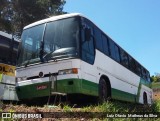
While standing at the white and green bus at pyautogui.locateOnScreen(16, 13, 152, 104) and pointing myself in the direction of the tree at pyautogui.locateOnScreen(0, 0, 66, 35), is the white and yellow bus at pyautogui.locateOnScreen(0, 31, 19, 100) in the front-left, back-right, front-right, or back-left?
front-left

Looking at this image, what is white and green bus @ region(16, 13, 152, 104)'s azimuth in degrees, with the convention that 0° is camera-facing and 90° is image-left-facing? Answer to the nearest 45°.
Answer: approximately 45°

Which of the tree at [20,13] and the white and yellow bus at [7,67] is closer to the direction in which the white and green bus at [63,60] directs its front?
the white and yellow bus

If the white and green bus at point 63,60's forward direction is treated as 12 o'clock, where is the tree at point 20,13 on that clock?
The tree is roughly at 4 o'clock from the white and green bus.

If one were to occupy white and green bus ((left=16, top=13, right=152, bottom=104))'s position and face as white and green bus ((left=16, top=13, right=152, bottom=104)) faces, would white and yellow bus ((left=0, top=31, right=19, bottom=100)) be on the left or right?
on its right
